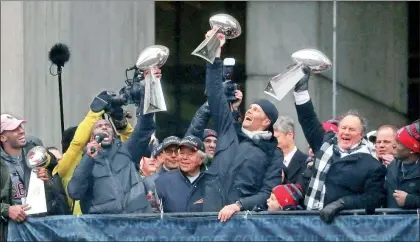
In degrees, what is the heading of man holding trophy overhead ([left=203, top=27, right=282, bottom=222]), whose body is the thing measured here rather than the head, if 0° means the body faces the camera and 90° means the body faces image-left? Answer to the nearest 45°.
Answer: approximately 45°

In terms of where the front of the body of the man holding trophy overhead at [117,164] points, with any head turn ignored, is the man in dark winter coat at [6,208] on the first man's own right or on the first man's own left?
on the first man's own right

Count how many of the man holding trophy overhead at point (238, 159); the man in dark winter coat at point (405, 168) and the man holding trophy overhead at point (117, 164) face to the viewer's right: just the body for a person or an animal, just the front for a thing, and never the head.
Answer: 0

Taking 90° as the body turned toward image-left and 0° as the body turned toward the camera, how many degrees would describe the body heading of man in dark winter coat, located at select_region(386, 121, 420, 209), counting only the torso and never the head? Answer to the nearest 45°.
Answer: approximately 45°

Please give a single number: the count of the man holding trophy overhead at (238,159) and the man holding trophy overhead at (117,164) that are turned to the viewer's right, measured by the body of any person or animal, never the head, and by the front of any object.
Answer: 0

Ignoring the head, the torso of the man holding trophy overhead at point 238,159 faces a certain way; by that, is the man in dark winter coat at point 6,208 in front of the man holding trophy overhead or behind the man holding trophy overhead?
in front

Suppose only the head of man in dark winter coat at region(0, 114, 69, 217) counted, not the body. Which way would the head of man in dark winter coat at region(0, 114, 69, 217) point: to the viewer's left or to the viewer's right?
to the viewer's right
